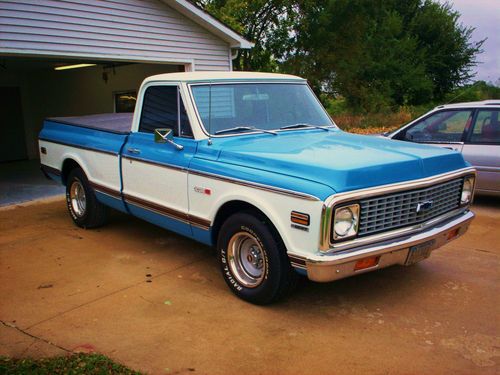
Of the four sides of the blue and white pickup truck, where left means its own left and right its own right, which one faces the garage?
back

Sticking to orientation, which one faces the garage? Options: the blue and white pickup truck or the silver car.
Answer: the silver car

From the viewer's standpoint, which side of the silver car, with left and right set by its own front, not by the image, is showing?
left

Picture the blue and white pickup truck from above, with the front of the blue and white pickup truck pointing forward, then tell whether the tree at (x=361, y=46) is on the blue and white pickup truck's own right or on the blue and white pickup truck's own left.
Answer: on the blue and white pickup truck's own left

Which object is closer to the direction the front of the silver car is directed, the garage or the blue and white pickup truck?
the garage

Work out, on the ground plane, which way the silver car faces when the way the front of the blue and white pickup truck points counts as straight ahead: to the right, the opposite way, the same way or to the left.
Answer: the opposite way
